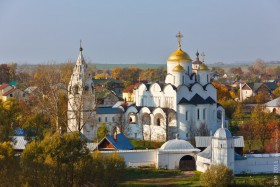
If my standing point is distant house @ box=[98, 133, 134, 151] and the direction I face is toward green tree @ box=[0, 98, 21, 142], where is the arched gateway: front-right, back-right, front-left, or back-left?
back-left

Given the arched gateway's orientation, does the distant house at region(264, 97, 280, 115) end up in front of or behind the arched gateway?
behind

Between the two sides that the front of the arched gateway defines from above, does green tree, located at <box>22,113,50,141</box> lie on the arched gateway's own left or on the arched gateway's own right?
on the arched gateway's own right

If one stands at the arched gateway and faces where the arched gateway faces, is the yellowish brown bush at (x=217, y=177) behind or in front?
in front

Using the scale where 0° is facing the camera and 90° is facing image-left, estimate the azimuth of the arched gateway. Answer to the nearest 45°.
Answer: approximately 0°

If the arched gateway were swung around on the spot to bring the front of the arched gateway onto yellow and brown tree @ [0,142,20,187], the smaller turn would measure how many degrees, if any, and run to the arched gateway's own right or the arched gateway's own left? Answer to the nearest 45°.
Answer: approximately 45° to the arched gateway's own right

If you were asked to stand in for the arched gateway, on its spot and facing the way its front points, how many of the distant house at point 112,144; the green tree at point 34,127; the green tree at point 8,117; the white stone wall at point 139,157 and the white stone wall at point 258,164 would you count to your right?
4

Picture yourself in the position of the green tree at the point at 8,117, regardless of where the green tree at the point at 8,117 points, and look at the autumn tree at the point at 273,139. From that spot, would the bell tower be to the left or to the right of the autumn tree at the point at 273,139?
left

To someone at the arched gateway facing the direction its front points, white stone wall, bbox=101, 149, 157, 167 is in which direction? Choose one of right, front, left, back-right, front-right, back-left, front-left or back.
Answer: right

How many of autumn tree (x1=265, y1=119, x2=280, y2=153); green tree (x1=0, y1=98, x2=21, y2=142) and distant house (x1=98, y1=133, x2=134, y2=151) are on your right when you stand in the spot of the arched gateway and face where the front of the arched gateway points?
2

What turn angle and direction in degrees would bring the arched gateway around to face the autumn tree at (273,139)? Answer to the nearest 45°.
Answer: approximately 135° to its left

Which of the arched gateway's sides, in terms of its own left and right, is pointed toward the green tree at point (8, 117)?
right

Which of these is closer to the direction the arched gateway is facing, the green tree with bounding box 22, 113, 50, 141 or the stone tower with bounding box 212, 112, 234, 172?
the stone tower

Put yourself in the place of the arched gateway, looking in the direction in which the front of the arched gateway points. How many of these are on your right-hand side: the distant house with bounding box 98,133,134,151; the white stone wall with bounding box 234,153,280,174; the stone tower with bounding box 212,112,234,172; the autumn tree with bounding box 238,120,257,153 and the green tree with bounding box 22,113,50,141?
2
